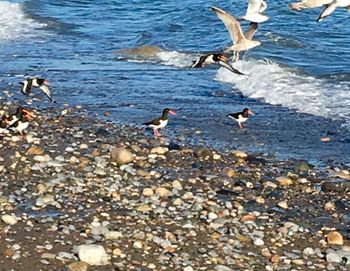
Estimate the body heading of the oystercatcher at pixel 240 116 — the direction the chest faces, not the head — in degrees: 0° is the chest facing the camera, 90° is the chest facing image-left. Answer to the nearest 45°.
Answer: approximately 270°

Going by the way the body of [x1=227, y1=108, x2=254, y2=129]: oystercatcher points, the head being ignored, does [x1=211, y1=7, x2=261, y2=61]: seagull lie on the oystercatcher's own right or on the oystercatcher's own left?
on the oystercatcher's own left

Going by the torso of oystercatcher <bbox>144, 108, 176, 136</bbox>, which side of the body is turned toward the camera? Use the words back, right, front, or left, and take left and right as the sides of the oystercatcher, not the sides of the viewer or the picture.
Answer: right

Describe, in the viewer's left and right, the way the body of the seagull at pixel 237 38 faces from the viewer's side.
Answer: facing to the right of the viewer

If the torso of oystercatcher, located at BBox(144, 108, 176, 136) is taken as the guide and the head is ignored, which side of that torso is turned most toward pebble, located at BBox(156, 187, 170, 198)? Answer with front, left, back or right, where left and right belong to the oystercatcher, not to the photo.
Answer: right

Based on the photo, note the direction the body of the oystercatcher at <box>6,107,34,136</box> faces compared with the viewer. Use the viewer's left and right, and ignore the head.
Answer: facing to the right of the viewer

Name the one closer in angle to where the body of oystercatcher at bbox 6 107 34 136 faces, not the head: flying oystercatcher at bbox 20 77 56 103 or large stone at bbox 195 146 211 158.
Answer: the large stone
